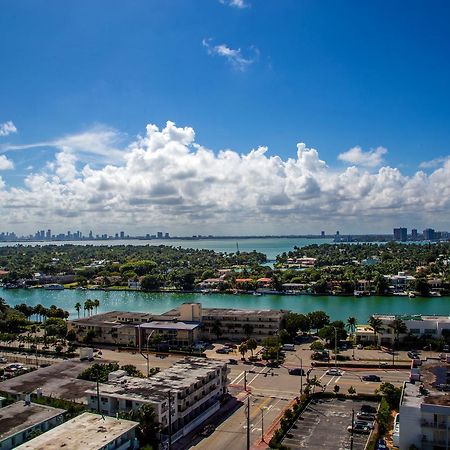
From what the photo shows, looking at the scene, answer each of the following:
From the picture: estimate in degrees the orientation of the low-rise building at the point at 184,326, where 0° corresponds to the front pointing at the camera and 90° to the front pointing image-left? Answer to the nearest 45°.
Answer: approximately 0°

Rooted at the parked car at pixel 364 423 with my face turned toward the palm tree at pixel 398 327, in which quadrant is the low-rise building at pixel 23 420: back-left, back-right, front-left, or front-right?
back-left

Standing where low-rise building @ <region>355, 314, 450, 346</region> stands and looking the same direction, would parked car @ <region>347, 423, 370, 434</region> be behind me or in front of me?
in front

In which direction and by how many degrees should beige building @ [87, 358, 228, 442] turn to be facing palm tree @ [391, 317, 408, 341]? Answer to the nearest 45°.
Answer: approximately 90° to its left

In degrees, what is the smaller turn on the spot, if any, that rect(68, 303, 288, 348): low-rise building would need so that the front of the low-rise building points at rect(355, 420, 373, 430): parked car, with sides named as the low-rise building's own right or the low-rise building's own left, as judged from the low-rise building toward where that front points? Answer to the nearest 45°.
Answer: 0° — it already faces it

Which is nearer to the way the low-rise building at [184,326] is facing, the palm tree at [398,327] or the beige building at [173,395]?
the beige building

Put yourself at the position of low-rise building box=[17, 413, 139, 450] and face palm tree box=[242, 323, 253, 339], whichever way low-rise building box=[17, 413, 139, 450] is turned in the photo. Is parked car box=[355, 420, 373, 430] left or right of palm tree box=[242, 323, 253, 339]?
right

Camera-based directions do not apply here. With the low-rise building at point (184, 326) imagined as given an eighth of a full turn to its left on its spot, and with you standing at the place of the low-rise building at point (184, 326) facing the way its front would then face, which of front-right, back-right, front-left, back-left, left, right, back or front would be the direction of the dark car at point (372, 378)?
front

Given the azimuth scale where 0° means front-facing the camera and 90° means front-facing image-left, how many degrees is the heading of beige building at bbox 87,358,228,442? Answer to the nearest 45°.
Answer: approximately 315°

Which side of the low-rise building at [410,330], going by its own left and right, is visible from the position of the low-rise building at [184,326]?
right

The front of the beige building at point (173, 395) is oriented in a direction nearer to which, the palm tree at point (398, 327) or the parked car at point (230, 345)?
the palm tree

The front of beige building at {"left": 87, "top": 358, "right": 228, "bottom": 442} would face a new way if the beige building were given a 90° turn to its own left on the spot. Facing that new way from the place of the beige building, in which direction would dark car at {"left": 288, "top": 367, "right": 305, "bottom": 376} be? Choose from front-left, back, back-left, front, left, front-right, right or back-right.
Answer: front

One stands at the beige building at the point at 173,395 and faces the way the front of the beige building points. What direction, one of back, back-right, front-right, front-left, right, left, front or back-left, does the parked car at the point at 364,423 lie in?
front-left
